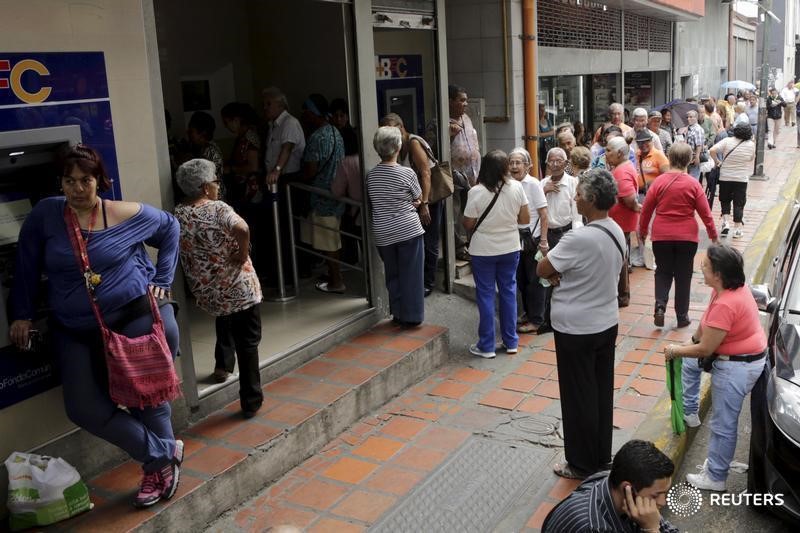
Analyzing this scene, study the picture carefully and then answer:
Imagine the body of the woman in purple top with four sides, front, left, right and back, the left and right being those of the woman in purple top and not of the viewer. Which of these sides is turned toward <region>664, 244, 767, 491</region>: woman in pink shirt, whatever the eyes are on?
left

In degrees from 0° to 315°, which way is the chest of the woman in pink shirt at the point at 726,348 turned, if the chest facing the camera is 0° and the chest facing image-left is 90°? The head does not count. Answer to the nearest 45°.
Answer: approximately 90°

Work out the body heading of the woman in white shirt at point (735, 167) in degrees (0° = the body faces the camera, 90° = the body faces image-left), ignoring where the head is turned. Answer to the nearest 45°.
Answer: approximately 180°

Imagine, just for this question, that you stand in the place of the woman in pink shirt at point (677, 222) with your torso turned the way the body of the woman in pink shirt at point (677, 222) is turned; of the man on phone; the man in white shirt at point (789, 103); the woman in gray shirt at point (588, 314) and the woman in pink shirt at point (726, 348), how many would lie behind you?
3

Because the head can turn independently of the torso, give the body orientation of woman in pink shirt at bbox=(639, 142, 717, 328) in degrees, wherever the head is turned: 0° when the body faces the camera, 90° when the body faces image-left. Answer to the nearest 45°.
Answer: approximately 180°

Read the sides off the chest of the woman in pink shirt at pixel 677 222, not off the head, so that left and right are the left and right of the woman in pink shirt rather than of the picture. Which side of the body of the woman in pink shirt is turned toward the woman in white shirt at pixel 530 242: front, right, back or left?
left

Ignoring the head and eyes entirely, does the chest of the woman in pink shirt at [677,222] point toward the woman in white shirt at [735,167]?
yes

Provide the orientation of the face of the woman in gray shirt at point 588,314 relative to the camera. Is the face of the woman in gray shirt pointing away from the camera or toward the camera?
away from the camera

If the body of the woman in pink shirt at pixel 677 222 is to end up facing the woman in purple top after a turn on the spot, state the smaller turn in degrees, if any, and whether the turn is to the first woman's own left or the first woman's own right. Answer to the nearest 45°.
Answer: approximately 135° to the first woman's own left

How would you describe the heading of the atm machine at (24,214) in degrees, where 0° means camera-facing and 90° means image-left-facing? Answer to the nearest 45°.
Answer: approximately 315°
